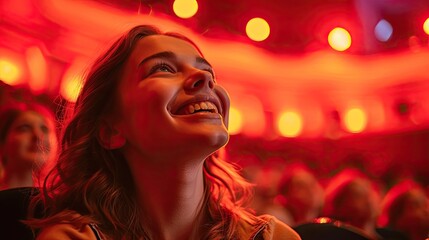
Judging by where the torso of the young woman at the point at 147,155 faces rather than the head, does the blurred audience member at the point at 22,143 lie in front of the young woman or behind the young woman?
behind

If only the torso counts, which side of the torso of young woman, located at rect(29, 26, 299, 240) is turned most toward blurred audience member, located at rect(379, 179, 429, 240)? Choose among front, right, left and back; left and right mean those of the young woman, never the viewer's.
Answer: left

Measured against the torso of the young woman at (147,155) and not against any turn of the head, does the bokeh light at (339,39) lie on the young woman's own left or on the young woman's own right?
on the young woman's own left

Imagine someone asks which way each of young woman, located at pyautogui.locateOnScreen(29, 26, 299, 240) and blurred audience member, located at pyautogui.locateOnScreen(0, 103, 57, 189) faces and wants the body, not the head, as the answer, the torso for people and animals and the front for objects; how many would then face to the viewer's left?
0

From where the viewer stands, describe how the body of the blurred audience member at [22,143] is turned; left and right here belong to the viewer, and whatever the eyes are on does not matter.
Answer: facing the viewer and to the right of the viewer

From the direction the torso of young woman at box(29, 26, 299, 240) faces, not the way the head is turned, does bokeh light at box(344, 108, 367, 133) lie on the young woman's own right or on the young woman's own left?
on the young woman's own left

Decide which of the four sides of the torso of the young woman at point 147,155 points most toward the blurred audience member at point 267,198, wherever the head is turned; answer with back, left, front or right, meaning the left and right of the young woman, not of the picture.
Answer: left

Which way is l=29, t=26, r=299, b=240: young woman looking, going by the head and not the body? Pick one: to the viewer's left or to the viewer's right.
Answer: to the viewer's right

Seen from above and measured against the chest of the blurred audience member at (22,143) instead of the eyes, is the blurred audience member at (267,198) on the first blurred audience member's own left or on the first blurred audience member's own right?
on the first blurred audience member's own left
